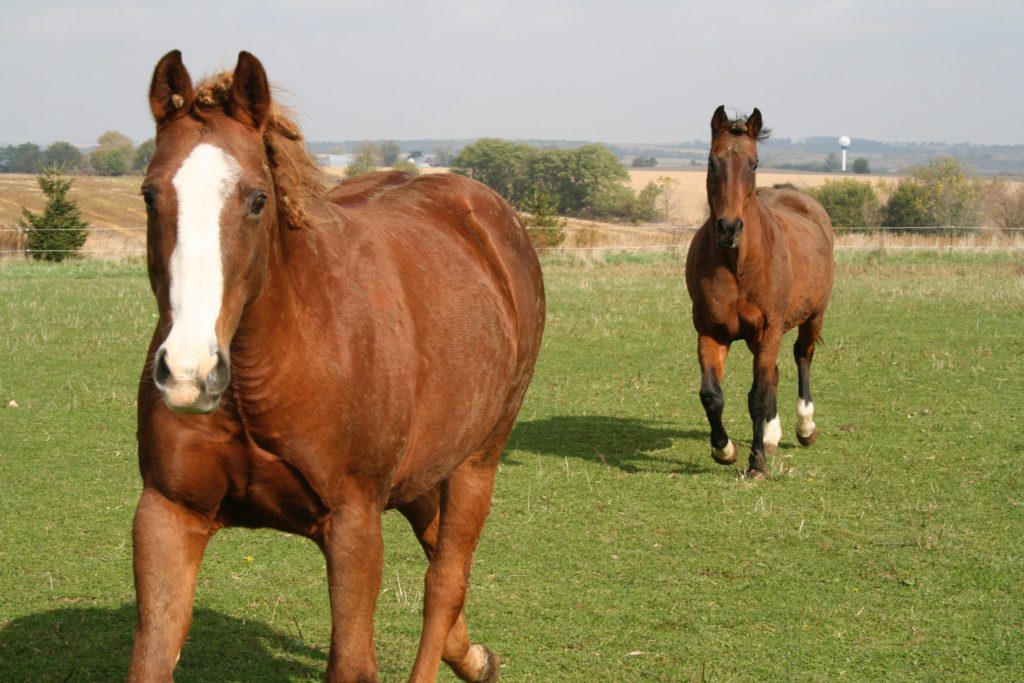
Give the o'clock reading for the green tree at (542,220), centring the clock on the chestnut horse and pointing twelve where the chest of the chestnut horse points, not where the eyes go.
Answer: The green tree is roughly at 5 o'clock from the chestnut horse.

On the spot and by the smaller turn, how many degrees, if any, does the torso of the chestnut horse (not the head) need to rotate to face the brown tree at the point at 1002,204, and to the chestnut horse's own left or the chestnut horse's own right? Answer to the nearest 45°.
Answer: approximately 180°

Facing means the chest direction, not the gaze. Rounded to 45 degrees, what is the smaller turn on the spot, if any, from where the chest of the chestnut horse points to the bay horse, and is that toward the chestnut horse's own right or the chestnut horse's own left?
approximately 180°

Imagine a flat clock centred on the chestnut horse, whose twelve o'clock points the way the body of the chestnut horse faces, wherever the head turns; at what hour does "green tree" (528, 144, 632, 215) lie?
The green tree is roughly at 5 o'clock from the chestnut horse.

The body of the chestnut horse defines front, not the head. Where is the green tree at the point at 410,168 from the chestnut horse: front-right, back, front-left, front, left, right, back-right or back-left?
back-right

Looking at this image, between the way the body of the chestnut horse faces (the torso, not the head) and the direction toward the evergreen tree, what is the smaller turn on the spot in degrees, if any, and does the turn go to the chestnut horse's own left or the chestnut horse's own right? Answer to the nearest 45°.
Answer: approximately 135° to the chestnut horse's own right

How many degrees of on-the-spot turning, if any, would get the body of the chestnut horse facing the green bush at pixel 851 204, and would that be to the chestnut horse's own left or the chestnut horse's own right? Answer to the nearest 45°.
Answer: approximately 180°

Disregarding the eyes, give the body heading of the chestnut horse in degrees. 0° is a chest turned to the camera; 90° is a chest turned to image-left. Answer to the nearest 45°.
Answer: approximately 45°
